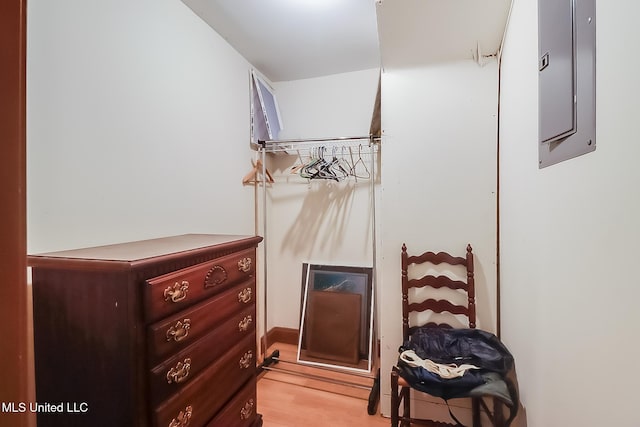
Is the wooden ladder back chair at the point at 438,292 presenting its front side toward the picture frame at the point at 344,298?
no

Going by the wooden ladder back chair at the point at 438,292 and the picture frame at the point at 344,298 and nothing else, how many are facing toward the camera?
2

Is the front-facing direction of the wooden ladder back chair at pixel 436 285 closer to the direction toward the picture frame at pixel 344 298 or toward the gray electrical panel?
the gray electrical panel

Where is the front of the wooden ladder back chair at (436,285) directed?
toward the camera

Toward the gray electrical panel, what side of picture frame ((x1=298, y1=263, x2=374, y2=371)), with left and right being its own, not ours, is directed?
front

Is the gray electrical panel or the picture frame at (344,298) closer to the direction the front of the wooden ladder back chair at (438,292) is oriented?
the gray electrical panel

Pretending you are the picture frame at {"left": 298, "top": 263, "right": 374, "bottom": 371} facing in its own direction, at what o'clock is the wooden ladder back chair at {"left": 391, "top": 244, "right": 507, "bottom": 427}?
The wooden ladder back chair is roughly at 11 o'clock from the picture frame.

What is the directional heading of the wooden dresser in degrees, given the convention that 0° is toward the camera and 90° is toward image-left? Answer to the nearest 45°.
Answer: approximately 315°

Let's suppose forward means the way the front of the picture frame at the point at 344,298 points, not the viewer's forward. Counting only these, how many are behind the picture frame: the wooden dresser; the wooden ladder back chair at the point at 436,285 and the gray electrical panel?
0

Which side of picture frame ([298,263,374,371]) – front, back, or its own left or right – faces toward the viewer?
front

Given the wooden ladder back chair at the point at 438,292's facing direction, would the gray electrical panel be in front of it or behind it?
in front

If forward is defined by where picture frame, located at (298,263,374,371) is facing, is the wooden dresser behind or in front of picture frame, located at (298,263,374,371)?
in front

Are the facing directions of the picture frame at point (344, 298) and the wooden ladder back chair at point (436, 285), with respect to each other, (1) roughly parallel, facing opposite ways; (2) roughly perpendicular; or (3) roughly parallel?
roughly parallel

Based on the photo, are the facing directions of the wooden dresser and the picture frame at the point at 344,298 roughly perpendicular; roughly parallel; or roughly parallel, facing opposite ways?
roughly perpendicular

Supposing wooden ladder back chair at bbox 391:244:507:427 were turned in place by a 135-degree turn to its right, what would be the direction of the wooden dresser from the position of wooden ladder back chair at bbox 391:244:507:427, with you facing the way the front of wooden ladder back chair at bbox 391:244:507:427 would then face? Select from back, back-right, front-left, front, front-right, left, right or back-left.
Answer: left

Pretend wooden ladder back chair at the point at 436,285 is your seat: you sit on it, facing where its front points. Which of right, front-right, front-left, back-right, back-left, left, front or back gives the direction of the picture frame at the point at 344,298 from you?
back-right
